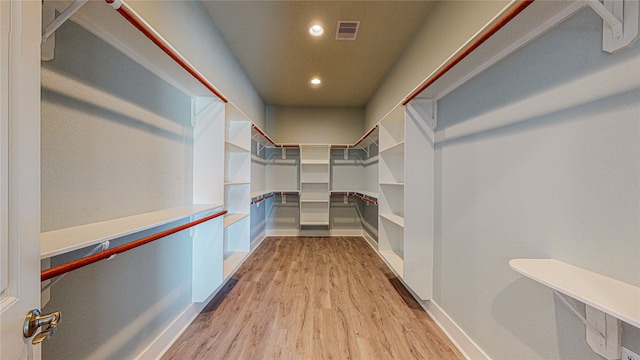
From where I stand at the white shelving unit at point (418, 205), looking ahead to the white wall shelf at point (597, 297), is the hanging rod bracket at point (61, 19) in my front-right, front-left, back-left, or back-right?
front-right

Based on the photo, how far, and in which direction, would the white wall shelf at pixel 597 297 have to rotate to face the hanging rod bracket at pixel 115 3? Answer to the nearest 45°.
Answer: approximately 45° to its left

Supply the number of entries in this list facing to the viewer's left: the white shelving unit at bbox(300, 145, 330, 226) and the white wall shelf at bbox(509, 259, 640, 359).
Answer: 1

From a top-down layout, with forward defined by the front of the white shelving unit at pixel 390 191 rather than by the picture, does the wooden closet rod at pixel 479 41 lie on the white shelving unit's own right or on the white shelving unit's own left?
on the white shelving unit's own left

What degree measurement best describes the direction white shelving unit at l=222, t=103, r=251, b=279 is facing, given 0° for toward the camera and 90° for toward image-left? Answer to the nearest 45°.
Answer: approximately 270°

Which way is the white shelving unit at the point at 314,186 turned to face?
toward the camera

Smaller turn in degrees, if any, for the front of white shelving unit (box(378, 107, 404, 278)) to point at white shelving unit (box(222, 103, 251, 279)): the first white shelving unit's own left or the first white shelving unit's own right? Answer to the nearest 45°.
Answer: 0° — it already faces it

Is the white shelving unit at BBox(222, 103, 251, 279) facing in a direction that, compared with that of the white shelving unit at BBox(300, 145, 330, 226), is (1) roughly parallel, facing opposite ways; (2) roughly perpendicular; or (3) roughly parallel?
roughly perpendicular

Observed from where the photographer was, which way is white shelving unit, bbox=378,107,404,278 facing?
facing to the left of the viewer

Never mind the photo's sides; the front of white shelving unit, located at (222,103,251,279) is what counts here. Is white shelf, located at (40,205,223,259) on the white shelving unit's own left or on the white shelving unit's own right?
on the white shelving unit's own right

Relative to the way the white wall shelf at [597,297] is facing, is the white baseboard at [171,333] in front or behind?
in front

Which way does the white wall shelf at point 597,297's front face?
to the viewer's left

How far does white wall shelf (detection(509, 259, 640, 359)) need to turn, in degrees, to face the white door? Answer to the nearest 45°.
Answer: approximately 45° to its left

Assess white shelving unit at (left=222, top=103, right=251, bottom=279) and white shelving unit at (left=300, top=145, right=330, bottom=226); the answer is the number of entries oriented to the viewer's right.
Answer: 1

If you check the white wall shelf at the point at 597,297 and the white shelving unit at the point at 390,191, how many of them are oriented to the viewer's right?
0
